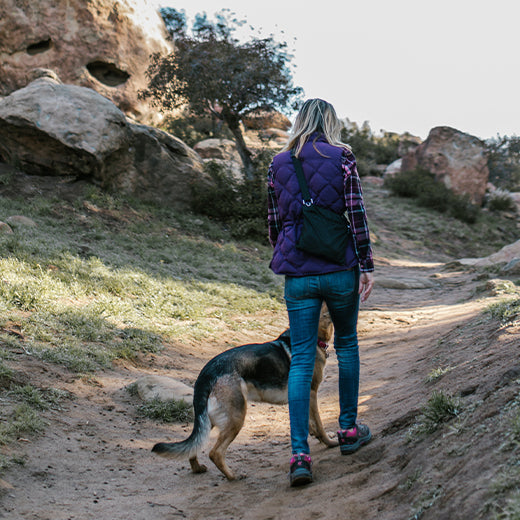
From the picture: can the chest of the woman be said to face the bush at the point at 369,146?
yes

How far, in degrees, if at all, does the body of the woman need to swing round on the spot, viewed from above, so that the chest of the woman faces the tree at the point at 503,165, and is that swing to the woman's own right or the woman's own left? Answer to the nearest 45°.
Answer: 0° — they already face it

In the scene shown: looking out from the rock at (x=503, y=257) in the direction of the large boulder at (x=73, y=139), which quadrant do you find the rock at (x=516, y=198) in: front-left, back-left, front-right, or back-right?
back-right

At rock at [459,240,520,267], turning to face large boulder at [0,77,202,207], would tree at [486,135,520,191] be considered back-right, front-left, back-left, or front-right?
back-right

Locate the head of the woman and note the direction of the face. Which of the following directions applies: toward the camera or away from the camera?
away from the camera

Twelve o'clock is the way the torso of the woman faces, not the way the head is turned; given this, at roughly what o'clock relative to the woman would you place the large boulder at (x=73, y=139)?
The large boulder is roughly at 11 o'clock from the woman.

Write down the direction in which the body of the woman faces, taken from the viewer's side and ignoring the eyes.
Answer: away from the camera
